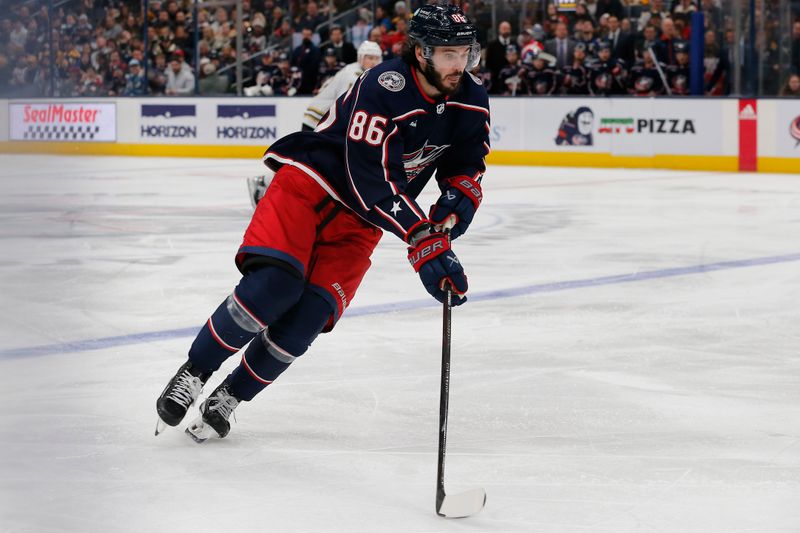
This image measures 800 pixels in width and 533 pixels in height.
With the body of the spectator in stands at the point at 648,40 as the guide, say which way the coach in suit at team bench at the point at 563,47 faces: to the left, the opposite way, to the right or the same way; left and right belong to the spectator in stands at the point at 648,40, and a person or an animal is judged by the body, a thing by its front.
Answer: the same way

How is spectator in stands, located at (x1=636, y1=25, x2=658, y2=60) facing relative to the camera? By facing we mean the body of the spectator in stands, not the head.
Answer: toward the camera

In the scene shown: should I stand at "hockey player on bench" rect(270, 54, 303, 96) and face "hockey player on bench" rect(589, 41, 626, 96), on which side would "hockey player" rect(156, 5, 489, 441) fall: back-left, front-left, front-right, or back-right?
front-right

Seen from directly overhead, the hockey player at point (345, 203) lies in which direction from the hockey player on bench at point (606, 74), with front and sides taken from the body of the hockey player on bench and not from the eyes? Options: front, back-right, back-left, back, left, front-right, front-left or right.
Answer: front

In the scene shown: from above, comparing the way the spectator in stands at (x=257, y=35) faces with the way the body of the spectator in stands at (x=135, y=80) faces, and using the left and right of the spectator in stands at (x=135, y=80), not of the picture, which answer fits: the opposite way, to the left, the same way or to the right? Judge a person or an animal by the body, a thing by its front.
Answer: the same way

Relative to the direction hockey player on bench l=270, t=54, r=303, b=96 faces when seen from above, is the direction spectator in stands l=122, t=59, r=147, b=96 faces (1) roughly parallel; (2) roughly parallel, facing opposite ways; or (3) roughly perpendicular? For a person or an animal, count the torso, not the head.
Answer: roughly parallel

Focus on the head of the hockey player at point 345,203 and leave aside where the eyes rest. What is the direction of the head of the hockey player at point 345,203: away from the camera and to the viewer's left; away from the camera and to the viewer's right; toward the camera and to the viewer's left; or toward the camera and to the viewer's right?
toward the camera and to the viewer's right

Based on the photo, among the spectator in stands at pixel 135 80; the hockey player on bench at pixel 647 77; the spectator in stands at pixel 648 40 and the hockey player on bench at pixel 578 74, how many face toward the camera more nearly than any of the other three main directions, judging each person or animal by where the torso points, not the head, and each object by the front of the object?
4

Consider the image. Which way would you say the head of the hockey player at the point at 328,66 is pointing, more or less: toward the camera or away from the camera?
toward the camera

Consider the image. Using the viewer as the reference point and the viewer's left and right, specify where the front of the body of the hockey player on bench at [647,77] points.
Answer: facing the viewer

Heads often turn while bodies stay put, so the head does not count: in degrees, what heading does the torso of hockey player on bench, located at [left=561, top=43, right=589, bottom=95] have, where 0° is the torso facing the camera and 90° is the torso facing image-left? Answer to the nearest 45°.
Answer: approximately 0°
